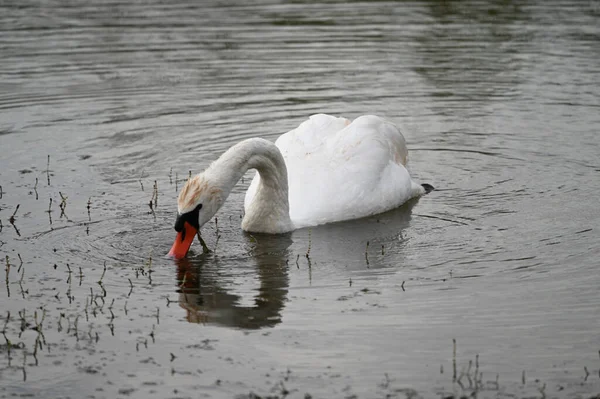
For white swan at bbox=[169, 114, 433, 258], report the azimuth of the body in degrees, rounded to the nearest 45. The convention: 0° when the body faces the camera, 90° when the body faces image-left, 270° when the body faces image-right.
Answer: approximately 45°

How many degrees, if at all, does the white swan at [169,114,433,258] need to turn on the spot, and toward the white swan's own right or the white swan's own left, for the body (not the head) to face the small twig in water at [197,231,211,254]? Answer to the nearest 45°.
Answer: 0° — it already faces it
